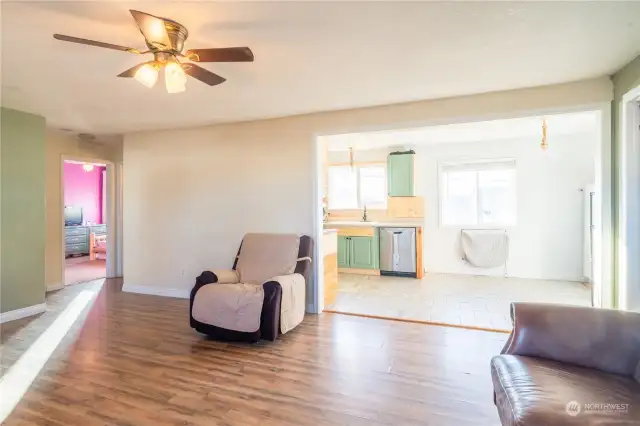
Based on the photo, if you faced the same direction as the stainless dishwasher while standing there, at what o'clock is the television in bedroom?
The television in bedroom is roughly at 3 o'clock from the stainless dishwasher.

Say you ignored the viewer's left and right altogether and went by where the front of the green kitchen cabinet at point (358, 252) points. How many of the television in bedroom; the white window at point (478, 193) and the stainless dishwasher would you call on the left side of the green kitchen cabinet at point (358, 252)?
2

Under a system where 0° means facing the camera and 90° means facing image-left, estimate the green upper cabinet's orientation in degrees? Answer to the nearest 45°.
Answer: approximately 0°

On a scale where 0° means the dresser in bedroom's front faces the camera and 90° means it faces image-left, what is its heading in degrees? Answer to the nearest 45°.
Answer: approximately 0°

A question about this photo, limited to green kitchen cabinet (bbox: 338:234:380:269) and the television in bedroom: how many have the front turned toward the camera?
2

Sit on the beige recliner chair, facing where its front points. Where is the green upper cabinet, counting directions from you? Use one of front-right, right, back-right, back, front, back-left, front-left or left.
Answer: back

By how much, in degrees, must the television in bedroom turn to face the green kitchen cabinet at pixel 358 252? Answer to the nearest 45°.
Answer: approximately 45° to its left

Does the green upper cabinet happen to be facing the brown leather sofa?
yes

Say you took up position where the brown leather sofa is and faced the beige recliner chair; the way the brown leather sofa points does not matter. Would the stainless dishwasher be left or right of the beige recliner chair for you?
right

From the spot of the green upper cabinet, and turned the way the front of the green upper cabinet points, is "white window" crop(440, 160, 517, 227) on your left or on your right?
on your left

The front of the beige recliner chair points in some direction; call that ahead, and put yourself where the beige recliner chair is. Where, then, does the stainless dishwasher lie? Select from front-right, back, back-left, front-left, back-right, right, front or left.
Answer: back
